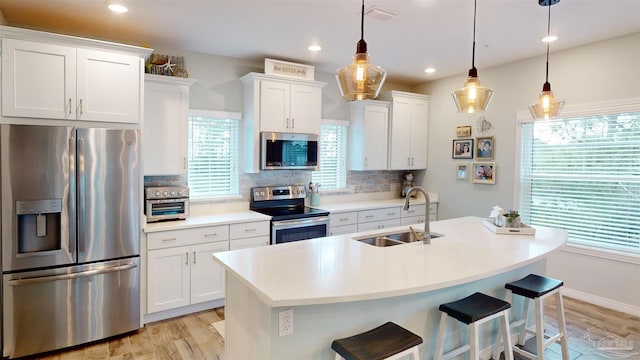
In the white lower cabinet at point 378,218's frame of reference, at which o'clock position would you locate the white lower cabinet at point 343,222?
the white lower cabinet at point 343,222 is roughly at 3 o'clock from the white lower cabinet at point 378,218.

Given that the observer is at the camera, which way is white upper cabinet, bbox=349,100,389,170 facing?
facing the viewer and to the right of the viewer

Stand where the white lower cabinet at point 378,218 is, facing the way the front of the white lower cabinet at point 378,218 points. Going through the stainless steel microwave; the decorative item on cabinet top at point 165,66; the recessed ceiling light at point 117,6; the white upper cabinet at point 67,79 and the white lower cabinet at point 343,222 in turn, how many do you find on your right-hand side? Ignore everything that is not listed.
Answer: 5

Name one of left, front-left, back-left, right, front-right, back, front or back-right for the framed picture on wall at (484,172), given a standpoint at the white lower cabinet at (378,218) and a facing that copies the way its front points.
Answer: front-left

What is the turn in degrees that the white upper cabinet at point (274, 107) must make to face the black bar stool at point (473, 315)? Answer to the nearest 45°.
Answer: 0° — it already faces it

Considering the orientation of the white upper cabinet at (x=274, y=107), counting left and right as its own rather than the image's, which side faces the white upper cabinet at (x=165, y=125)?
right

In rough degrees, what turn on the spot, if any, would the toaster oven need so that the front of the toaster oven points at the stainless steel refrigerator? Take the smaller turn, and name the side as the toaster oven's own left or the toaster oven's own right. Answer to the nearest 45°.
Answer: approximately 45° to the toaster oven's own right

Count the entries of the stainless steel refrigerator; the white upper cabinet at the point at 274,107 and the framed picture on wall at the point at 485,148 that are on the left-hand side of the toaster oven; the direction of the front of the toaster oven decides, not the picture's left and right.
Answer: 2

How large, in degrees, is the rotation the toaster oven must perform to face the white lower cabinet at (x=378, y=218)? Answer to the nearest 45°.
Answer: approximately 90° to its left

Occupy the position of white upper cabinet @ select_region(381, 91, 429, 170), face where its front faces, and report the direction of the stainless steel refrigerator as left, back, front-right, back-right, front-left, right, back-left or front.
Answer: right

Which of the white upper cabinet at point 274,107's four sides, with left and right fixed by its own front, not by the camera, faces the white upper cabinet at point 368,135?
left

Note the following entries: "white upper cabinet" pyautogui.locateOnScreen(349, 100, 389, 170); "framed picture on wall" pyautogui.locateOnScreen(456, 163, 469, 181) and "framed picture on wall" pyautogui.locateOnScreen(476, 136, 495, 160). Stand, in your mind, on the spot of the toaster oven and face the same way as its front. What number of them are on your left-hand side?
3

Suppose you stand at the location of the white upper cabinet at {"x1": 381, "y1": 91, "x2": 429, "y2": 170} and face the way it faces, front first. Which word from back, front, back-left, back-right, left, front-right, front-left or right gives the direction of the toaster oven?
right

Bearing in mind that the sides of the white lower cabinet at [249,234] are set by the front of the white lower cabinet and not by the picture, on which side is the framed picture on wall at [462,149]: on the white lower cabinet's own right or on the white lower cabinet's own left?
on the white lower cabinet's own left
